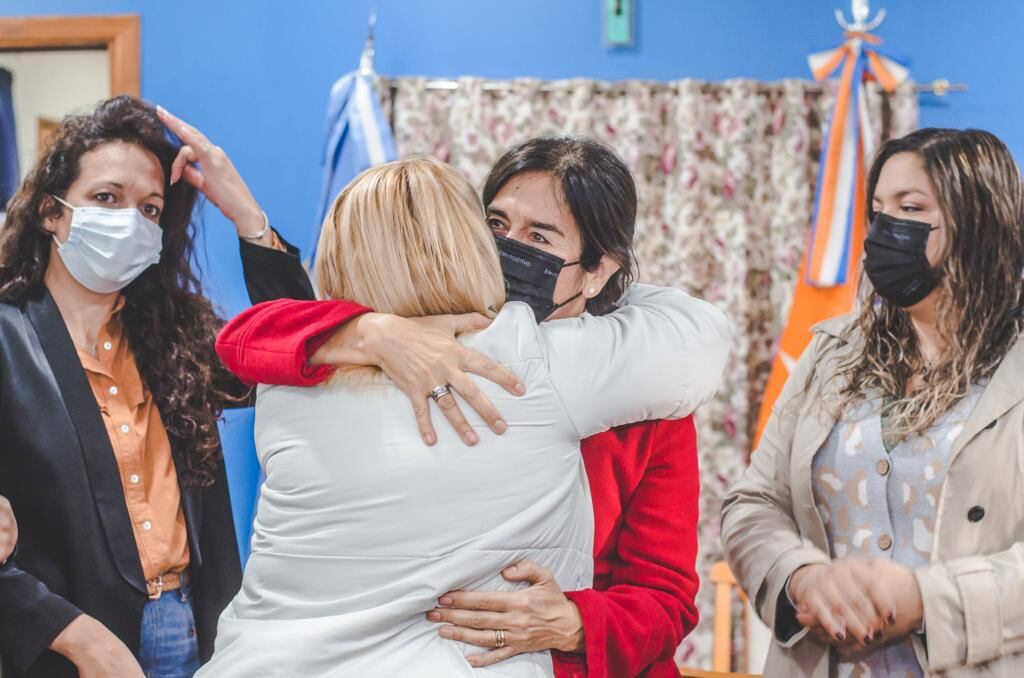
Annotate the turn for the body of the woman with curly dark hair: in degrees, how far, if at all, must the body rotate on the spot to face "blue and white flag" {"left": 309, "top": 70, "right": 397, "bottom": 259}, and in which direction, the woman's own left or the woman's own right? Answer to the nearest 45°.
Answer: approximately 90° to the woman's own left

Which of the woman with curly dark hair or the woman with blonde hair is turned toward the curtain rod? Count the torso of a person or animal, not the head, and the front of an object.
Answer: the woman with blonde hair

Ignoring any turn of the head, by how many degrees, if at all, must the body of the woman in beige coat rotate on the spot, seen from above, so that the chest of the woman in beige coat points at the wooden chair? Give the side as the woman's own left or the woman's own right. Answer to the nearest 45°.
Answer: approximately 135° to the woman's own right

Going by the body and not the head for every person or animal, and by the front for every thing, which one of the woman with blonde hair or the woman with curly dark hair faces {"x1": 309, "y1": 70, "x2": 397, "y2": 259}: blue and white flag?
the woman with blonde hair

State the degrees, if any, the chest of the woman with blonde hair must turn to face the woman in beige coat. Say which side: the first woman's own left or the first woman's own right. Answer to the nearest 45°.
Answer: approximately 45° to the first woman's own right

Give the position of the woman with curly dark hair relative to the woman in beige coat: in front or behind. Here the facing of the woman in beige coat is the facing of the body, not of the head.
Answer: in front

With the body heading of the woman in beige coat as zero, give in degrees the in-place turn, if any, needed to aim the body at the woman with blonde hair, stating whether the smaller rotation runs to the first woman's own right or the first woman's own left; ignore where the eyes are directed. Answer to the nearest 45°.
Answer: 0° — they already face them

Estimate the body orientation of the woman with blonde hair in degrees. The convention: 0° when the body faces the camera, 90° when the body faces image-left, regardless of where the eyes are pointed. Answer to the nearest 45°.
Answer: approximately 180°

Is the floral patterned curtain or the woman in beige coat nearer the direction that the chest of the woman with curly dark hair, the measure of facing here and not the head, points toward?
the woman in beige coat

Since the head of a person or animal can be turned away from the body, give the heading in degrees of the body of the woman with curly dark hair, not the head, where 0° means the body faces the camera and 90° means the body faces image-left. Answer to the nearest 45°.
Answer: approximately 315°

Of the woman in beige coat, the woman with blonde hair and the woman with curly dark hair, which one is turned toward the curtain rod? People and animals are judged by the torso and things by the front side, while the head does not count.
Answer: the woman with blonde hair
